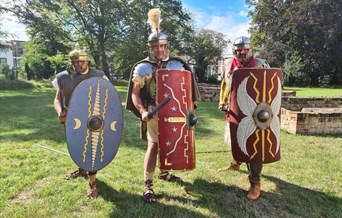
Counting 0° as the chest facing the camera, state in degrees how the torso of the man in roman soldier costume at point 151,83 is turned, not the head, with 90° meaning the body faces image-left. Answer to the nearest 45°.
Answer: approximately 0°

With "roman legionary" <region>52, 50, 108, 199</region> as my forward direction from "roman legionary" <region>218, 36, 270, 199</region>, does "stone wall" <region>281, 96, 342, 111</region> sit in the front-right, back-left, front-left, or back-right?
back-right

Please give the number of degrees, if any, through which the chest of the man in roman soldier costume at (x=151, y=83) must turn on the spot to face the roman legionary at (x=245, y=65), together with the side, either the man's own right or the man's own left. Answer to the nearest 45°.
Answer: approximately 90° to the man's own left

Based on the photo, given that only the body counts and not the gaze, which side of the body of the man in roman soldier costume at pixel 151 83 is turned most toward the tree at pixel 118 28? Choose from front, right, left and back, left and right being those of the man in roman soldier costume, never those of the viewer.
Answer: back

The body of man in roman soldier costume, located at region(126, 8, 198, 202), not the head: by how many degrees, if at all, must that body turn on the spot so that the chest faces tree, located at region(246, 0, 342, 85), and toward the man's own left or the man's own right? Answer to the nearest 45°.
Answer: approximately 135° to the man's own left

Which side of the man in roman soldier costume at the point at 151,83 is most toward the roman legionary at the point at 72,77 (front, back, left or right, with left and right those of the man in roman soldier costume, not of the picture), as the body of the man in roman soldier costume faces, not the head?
right

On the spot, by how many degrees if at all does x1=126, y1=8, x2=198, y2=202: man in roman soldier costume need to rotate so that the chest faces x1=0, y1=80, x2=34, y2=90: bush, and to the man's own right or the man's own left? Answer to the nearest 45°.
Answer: approximately 135° to the man's own right

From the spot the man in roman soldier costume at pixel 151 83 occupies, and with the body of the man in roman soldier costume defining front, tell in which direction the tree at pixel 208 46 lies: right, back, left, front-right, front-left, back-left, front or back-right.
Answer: back
